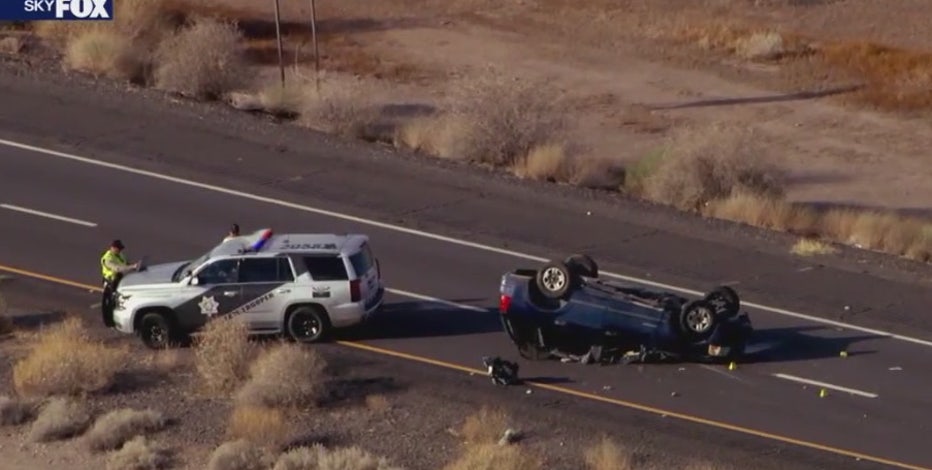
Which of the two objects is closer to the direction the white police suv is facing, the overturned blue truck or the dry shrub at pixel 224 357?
the dry shrub

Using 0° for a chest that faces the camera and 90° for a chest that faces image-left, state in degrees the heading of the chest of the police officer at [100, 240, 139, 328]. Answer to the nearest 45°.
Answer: approximately 270°

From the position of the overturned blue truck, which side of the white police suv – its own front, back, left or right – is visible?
back

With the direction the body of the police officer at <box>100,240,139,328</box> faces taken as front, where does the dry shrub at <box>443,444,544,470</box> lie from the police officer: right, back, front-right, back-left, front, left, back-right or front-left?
front-right

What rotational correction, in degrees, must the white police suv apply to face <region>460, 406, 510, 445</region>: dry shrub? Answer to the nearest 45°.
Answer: approximately 135° to its left

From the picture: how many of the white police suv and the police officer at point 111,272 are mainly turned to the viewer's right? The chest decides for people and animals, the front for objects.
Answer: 1

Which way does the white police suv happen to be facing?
to the viewer's left

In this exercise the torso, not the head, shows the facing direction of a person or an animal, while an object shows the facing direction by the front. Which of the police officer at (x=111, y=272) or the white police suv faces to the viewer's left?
the white police suv

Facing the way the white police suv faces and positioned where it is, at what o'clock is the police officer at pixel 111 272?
The police officer is roughly at 1 o'clock from the white police suv.

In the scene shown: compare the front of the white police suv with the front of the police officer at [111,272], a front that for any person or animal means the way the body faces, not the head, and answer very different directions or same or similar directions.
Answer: very different directions

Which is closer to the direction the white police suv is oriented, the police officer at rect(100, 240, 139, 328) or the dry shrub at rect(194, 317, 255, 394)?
the police officer

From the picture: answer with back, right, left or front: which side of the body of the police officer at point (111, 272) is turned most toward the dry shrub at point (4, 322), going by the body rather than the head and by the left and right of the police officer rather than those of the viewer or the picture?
back

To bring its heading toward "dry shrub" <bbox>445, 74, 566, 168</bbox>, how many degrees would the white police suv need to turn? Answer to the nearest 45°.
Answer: approximately 135° to its right
